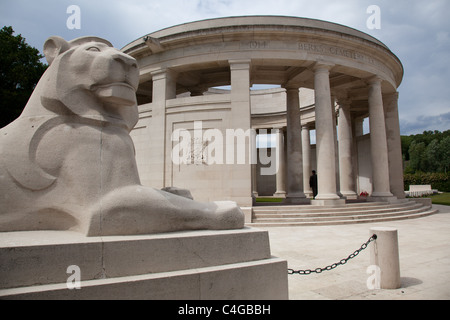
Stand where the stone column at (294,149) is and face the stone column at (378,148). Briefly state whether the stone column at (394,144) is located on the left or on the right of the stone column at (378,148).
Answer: left

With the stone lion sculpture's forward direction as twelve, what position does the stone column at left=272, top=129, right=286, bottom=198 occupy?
The stone column is roughly at 10 o'clock from the stone lion sculpture.

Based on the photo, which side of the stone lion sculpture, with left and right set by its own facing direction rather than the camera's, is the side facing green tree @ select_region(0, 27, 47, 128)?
left

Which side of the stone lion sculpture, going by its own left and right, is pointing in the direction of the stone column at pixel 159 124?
left

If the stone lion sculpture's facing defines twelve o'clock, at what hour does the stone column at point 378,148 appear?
The stone column is roughly at 11 o'clock from the stone lion sculpture.

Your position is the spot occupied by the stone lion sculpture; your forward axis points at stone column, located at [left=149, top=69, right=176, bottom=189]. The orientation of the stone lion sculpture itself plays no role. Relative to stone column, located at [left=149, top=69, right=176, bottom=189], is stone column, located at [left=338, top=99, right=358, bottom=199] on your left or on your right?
right

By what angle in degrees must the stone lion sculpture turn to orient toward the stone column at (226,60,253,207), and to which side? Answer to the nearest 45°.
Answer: approximately 45° to its left

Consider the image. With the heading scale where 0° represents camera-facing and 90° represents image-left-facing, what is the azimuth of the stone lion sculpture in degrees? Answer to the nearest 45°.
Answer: approximately 270°

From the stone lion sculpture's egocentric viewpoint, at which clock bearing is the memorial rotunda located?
The memorial rotunda is roughly at 10 o'clock from the stone lion sculpture.

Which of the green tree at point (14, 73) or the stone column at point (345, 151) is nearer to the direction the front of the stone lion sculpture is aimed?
the stone column
